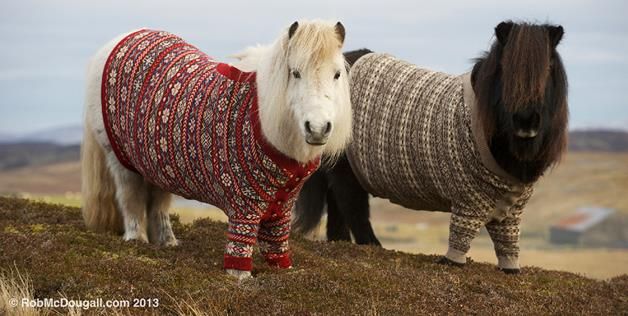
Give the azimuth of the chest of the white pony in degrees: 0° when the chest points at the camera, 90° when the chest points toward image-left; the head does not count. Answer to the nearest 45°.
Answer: approximately 315°
